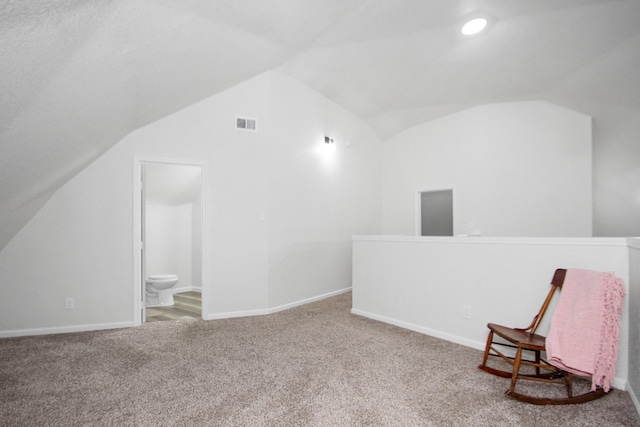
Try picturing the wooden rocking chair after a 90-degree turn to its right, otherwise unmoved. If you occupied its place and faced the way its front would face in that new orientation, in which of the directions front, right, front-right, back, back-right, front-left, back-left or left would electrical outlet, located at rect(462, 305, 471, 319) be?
front

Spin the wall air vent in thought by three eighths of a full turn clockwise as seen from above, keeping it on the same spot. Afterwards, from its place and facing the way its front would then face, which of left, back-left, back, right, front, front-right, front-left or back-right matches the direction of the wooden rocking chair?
back

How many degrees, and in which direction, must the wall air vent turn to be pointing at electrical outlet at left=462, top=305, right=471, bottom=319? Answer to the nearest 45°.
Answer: approximately 45° to its left

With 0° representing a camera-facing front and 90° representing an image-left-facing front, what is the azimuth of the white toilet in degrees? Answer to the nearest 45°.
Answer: approximately 270°

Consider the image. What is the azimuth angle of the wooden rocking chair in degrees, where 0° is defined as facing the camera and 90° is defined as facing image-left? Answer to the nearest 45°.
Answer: approximately 45°

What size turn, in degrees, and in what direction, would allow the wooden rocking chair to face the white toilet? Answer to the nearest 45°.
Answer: approximately 45° to its right

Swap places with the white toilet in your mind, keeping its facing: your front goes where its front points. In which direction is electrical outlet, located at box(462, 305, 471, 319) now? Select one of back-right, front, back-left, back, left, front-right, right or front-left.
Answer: front-right

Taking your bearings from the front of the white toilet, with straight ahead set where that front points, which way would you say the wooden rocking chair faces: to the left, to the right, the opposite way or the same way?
the opposite way

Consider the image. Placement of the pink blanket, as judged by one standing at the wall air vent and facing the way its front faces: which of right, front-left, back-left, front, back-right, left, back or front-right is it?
front-left

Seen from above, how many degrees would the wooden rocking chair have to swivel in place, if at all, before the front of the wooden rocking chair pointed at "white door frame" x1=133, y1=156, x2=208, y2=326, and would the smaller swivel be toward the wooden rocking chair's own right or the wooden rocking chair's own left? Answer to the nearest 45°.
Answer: approximately 45° to the wooden rocking chair's own right
